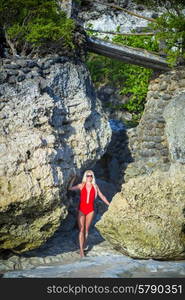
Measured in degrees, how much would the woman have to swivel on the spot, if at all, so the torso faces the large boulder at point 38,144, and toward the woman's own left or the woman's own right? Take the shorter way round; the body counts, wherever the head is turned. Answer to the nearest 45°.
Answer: approximately 45° to the woman's own right

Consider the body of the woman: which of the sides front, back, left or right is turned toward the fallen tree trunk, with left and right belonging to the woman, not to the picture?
back

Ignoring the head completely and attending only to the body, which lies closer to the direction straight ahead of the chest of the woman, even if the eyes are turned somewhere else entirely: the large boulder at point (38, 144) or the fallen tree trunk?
the large boulder

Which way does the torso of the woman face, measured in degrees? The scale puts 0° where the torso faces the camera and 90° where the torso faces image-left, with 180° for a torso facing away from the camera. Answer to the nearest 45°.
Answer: approximately 0°

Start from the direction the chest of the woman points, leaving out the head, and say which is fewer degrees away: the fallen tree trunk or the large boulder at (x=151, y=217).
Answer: the large boulder

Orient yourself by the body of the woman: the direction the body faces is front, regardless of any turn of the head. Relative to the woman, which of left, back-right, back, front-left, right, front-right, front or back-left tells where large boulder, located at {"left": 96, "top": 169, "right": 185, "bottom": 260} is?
front-left
